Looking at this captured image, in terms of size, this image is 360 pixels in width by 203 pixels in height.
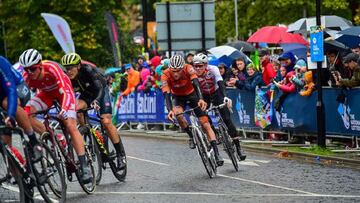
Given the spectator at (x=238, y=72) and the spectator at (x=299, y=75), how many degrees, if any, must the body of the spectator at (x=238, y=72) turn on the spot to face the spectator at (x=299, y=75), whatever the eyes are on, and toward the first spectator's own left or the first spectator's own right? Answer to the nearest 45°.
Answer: approximately 90° to the first spectator's own left

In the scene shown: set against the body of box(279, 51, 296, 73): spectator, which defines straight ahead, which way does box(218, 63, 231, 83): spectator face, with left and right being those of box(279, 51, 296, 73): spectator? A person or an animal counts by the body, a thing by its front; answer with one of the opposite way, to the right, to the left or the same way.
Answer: the same way

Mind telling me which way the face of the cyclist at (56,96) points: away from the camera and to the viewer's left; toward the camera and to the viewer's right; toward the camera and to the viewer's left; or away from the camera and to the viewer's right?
toward the camera and to the viewer's left

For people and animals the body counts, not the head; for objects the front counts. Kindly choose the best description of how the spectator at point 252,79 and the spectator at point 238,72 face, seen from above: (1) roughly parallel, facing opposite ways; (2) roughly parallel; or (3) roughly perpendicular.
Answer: roughly parallel

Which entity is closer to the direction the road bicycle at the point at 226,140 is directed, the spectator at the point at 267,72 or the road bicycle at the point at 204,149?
the road bicycle

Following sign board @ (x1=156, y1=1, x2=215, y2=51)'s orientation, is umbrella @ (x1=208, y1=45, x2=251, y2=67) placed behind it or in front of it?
behind

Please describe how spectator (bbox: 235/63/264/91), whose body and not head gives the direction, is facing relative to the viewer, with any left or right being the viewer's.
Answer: facing the viewer and to the left of the viewer

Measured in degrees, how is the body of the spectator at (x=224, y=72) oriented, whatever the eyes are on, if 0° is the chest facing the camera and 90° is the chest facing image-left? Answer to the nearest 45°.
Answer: approximately 45°

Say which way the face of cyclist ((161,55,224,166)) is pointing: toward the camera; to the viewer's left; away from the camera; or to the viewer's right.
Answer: toward the camera

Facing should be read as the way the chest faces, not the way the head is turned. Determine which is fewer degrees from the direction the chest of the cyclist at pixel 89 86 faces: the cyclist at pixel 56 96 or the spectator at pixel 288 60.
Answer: the cyclist

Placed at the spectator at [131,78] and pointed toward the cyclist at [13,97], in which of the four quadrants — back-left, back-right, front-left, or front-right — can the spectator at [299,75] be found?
front-left

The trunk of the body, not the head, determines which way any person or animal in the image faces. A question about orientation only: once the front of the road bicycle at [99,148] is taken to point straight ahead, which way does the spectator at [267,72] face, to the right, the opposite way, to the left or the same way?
the same way

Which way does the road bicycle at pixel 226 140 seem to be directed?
toward the camera
